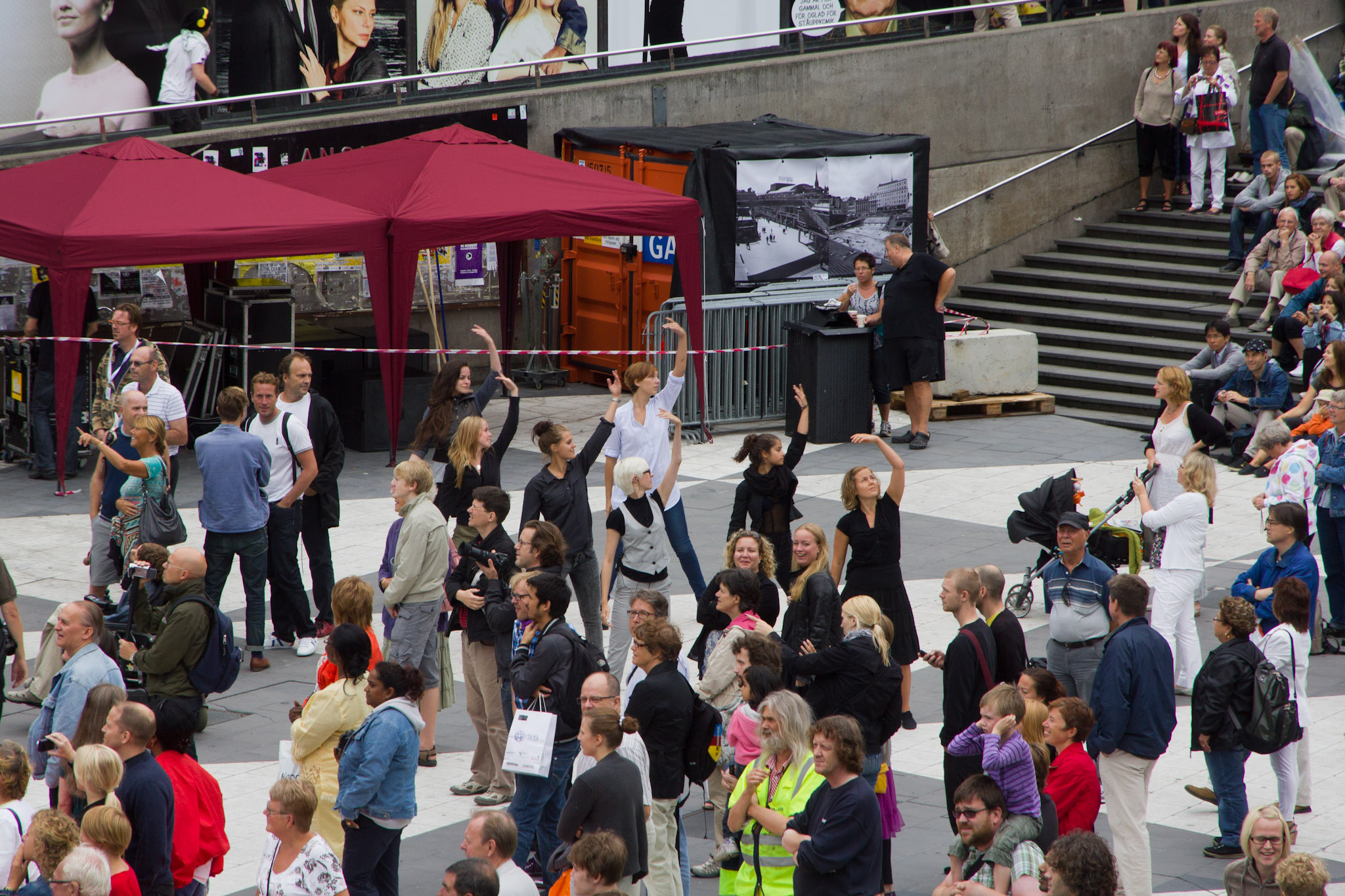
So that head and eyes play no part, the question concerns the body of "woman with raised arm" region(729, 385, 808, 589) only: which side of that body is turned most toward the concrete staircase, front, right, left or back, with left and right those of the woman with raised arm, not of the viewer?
left

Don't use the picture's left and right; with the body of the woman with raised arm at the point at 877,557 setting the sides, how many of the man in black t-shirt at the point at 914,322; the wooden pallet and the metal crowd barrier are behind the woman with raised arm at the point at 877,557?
3

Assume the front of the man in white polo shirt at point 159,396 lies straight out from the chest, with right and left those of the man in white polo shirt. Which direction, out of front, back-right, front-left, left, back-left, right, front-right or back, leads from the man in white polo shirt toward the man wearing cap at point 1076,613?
left

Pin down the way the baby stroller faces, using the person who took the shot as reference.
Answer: facing to the left of the viewer

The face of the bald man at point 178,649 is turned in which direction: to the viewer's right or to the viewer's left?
to the viewer's left

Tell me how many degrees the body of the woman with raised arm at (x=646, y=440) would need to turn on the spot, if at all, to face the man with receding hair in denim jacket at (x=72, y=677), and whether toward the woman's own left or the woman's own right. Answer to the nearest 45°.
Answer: approximately 90° to the woman's own right

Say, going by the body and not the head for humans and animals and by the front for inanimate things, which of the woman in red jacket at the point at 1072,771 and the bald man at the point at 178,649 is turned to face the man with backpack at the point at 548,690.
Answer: the woman in red jacket

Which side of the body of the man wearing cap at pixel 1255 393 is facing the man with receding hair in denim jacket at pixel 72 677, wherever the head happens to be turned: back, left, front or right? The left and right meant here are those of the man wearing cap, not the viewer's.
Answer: front

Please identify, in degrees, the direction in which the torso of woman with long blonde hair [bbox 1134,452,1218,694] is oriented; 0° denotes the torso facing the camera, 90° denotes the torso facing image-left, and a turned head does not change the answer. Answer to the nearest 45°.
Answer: approximately 90°

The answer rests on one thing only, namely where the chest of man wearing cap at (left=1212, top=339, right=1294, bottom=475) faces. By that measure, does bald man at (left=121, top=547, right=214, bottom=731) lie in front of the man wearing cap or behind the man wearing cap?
in front

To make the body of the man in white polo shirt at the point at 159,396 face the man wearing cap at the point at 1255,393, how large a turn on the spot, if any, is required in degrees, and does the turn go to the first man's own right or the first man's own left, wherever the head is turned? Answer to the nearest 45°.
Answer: approximately 135° to the first man's own left
